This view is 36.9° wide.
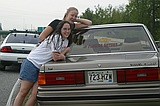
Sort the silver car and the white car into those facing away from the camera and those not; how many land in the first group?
2

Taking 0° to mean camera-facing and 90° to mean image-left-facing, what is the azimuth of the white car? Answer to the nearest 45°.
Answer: approximately 180°

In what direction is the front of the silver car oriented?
away from the camera
